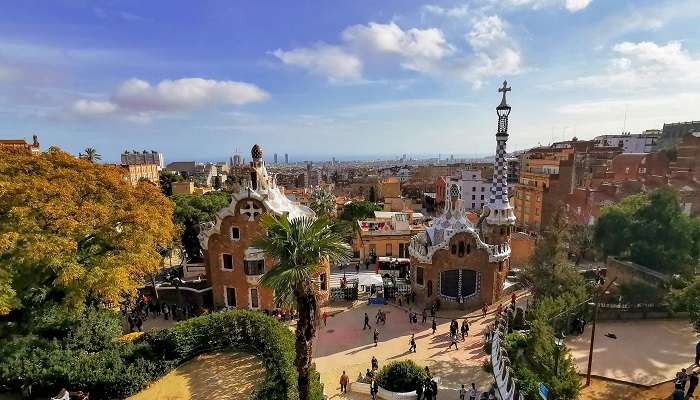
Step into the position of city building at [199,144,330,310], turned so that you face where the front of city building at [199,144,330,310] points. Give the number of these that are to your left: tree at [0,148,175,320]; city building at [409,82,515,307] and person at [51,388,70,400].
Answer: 1

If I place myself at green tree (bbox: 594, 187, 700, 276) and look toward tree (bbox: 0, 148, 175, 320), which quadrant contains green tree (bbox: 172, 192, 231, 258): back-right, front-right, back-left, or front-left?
front-right

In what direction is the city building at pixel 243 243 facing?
toward the camera

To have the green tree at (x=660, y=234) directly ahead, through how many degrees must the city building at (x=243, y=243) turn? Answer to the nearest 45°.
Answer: approximately 90° to its left

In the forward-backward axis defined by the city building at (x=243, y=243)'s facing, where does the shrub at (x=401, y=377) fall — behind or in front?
in front

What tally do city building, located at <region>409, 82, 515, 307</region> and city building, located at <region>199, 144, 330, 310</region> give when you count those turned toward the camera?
2

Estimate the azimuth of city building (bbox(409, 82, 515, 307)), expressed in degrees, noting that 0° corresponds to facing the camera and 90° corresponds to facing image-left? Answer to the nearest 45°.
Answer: approximately 0°

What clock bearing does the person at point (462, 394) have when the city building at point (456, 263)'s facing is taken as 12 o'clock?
The person is roughly at 12 o'clock from the city building.

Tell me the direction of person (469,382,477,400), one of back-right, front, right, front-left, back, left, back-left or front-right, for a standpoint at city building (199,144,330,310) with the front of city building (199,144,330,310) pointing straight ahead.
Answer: front-left

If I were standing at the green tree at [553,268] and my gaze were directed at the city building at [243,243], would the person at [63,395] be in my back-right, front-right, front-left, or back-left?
front-left

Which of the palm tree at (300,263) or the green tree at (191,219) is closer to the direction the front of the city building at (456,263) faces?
the palm tree

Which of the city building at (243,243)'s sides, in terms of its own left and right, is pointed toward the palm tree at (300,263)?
front

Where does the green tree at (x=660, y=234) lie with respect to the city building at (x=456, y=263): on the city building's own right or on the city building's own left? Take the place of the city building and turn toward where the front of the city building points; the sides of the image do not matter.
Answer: on the city building's own left

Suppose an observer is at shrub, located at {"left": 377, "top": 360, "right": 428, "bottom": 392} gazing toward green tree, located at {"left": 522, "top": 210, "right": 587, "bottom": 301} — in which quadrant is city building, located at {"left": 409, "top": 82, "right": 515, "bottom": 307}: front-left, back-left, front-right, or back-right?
front-left
